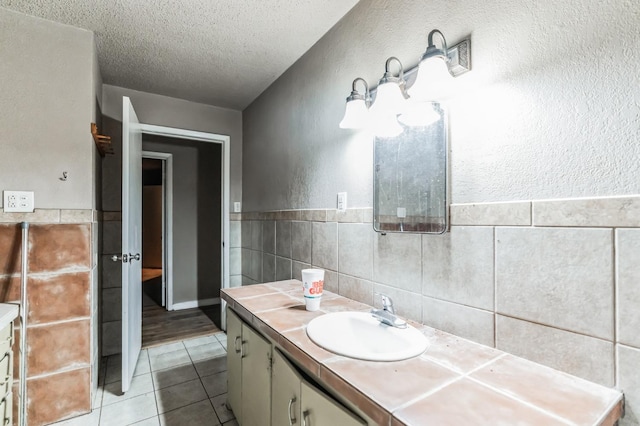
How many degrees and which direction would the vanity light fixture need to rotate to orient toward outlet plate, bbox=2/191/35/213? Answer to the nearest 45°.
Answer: approximately 45° to its right

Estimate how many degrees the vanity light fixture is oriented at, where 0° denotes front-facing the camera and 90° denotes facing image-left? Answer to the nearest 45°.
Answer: approximately 45°
